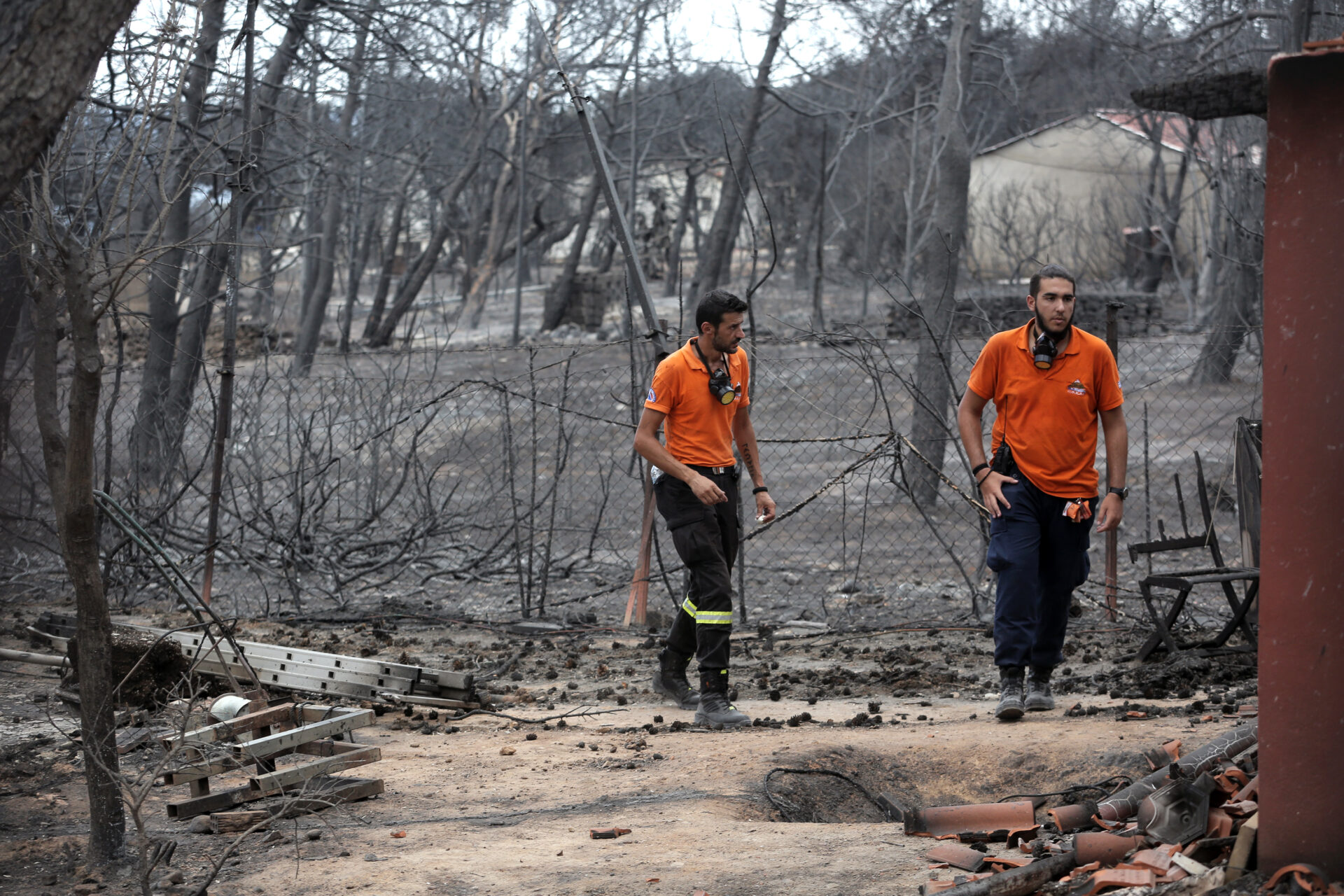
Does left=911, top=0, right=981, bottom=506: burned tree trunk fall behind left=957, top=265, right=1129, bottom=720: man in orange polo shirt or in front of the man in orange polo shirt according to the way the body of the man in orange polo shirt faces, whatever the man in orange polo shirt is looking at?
behind

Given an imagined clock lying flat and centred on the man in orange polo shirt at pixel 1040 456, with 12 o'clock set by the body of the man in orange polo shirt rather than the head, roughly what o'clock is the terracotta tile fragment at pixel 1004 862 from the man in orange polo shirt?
The terracotta tile fragment is roughly at 12 o'clock from the man in orange polo shirt.

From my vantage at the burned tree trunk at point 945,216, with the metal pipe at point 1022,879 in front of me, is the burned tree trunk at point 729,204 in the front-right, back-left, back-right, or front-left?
back-right

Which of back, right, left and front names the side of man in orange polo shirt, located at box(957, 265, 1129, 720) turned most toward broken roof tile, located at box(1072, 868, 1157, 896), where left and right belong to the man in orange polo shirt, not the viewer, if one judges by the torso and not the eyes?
front

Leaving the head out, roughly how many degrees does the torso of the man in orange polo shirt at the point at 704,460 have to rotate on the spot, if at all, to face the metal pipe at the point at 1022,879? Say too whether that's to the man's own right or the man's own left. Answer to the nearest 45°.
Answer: approximately 45° to the man's own right

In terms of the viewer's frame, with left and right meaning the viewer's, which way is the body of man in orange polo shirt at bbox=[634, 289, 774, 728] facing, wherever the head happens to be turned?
facing the viewer and to the right of the viewer

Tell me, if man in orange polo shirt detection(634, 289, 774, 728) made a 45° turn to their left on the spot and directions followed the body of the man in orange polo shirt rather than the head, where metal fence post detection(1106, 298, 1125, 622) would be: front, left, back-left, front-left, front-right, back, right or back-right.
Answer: front-left

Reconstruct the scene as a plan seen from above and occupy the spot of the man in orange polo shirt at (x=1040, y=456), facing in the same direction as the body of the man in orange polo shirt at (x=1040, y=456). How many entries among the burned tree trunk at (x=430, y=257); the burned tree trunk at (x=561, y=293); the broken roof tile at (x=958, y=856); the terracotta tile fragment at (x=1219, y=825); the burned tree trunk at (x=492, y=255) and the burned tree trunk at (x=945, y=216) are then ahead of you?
2

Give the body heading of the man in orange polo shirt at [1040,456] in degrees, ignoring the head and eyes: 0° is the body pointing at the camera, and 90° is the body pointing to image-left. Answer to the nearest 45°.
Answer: approximately 0°

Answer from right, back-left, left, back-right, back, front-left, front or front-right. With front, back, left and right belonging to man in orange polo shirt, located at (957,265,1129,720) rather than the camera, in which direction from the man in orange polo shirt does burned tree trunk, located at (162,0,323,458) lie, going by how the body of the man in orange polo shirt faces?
back-right

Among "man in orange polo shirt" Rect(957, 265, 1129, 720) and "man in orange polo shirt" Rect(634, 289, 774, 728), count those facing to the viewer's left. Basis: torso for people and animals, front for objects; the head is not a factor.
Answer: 0

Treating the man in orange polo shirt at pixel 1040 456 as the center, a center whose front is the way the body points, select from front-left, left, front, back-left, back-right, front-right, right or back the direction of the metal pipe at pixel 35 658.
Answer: right

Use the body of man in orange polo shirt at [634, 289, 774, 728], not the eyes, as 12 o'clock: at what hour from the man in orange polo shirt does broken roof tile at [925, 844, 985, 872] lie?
The broken roof tile is roughly at 1 o'clock from the man in orange polo shirt.

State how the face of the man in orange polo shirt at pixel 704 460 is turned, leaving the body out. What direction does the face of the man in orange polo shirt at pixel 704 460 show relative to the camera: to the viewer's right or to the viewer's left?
to the viewer's right
